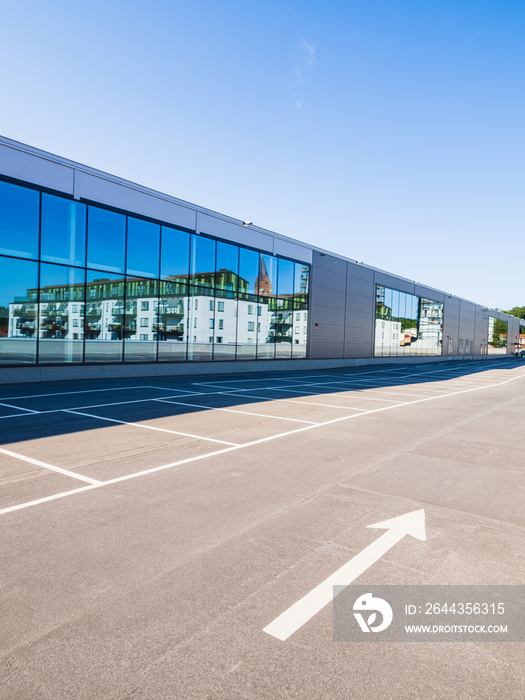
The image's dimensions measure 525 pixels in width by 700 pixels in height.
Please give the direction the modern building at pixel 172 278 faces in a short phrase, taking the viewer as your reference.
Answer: facing the viewer and to the right of the viewer
